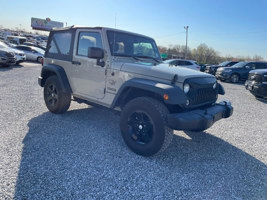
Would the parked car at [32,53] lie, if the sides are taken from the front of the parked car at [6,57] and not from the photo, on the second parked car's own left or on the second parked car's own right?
on the second parked car's own left

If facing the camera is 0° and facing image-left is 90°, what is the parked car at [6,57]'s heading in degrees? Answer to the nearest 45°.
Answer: approximately 315°

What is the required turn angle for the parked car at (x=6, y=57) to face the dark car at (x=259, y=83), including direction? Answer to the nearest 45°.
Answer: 0° — it already faces it

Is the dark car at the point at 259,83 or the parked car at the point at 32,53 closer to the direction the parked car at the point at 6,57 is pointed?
the dark car

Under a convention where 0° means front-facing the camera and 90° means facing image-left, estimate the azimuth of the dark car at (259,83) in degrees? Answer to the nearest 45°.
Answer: approximately 45°

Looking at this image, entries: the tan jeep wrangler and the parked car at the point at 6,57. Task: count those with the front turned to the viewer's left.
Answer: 0

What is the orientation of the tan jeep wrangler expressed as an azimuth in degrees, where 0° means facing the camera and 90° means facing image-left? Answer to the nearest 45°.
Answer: approximately 315°

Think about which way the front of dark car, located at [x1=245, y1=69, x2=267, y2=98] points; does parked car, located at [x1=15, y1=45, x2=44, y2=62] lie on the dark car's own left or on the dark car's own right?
on the dark car's own right
